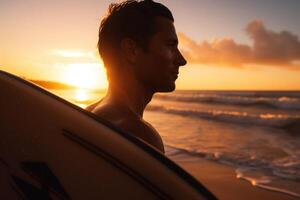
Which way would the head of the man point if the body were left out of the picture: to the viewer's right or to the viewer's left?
to the viewer's right

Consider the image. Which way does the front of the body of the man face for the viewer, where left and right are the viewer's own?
facing to the right of the viewer
